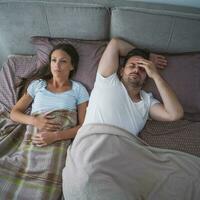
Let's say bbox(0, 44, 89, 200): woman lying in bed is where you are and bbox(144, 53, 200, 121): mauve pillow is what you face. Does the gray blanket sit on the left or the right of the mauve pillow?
right

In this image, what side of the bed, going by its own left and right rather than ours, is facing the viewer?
front
